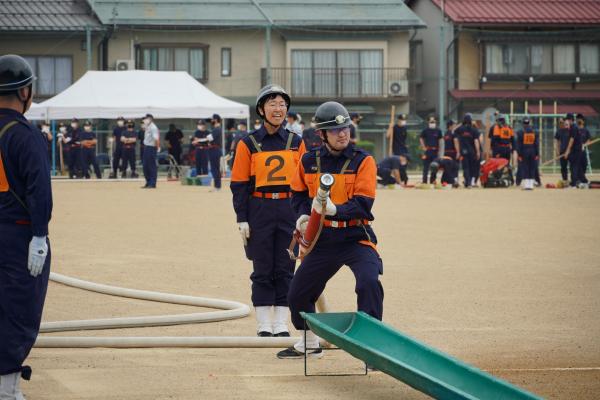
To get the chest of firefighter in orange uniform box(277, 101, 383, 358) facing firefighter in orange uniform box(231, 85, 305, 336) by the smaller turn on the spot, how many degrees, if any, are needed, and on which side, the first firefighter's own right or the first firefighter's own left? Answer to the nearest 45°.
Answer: approximately 135° to the first firefighter's own right

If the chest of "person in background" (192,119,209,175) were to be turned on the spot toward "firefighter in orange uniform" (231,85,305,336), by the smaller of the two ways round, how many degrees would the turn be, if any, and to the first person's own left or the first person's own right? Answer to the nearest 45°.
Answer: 0° — they already face them

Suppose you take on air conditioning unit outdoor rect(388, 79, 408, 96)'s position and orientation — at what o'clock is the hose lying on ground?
The hose lying on ground is roughly at 12 o'clock from the air conditioning unit outdoor.

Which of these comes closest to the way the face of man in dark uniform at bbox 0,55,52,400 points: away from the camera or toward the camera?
away from the camera
